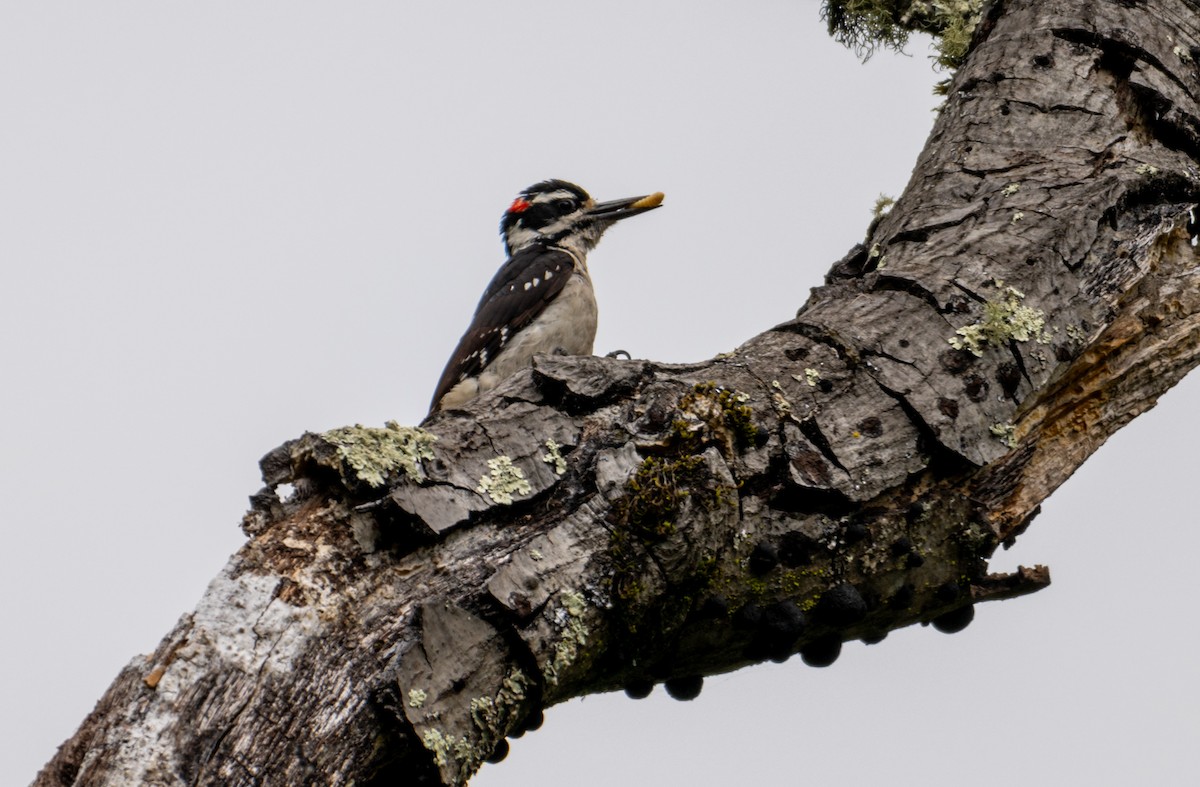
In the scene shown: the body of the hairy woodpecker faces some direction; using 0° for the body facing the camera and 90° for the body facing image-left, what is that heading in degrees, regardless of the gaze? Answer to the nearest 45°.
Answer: approximately 270°
